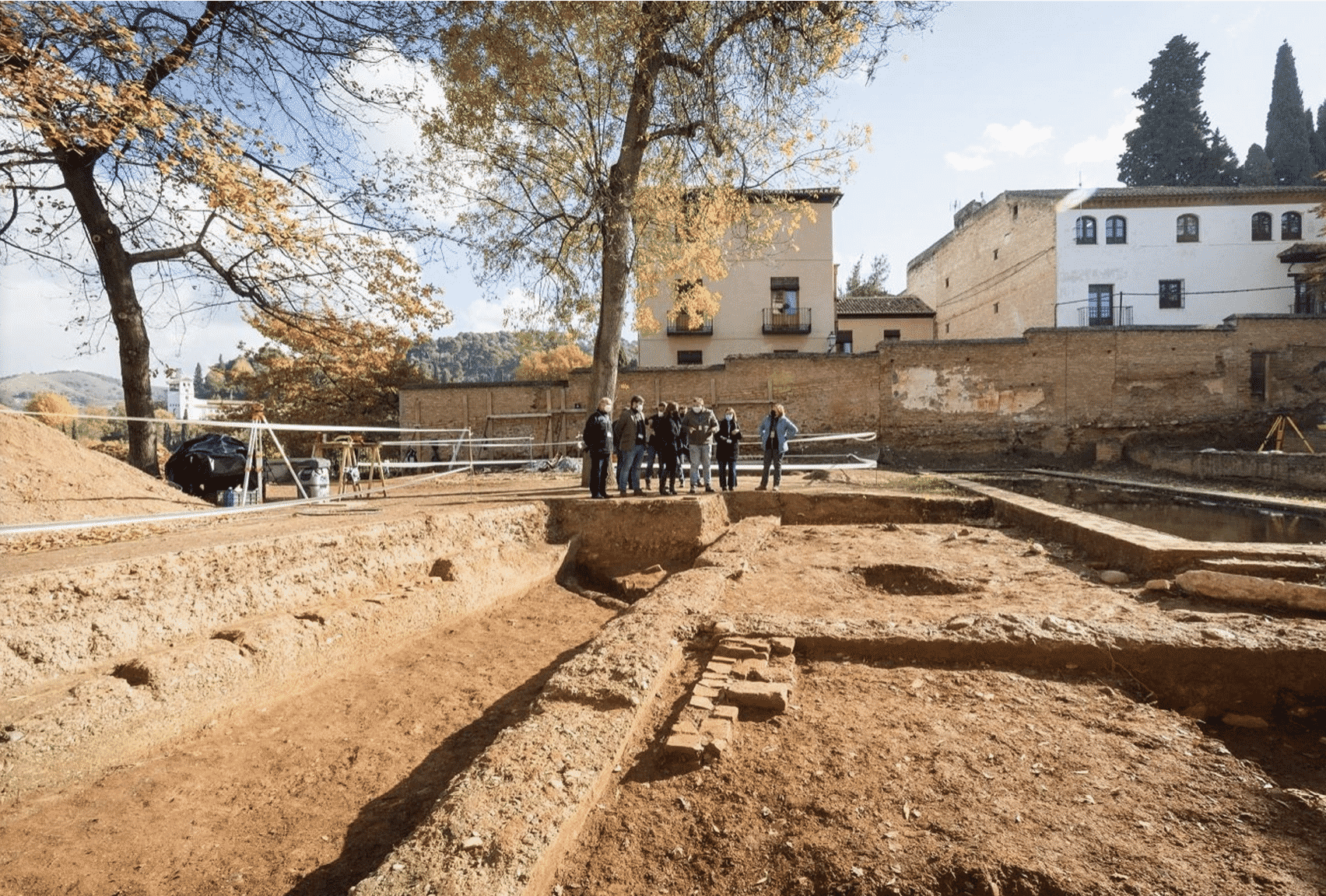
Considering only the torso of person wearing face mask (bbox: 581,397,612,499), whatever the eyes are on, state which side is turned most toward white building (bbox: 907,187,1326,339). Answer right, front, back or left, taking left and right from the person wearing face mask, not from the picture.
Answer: left

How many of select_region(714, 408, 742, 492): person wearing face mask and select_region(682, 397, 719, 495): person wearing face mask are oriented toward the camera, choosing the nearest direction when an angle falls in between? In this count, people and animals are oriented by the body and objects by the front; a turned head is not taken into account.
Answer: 2

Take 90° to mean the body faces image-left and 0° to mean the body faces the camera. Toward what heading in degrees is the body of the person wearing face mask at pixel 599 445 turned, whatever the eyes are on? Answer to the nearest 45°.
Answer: approximately 315°

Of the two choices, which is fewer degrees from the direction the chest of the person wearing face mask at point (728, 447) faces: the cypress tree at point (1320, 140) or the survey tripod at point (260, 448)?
the survey tripod

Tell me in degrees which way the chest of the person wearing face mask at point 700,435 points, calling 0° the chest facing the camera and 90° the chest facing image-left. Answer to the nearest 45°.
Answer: approximately 0°

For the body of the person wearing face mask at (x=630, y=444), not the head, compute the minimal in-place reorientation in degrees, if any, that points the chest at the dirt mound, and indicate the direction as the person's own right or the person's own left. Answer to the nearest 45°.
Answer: approximately 90° to the person's own right
